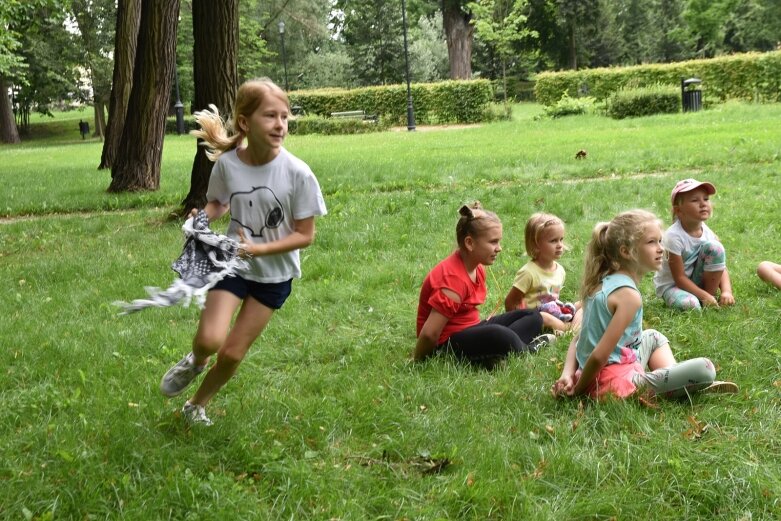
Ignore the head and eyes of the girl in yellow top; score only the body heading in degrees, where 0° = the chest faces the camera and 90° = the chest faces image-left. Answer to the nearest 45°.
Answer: approximately 315°

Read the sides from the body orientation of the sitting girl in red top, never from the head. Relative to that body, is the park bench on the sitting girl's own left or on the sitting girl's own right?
on the sitting girl's own left

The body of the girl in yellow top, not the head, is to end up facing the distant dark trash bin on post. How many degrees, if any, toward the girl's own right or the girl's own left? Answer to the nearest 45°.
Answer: approximately 180°

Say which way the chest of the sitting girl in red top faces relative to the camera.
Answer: to the viewer's right

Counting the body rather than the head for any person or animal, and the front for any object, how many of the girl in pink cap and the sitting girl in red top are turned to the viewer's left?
0

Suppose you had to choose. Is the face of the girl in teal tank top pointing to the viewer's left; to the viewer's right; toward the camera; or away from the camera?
to the viewer's right

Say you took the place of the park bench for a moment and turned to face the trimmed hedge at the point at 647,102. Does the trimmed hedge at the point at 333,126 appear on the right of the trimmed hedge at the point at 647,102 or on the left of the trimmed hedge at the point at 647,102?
right

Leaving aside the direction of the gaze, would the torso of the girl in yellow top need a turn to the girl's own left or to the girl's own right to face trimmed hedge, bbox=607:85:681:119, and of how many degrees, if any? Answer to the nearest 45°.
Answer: approximately 135° to the girl's own left

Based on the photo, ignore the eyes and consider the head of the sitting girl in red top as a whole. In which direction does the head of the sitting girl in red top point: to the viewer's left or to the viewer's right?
to the viewer's right

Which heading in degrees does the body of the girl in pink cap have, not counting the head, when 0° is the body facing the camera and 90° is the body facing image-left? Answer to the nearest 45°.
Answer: approximately 315°

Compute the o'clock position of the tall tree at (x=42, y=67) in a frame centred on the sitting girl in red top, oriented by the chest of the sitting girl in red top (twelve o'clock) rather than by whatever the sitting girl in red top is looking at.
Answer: The tall tree is roughly at 8 o'clock from the sitting girl in red top.
